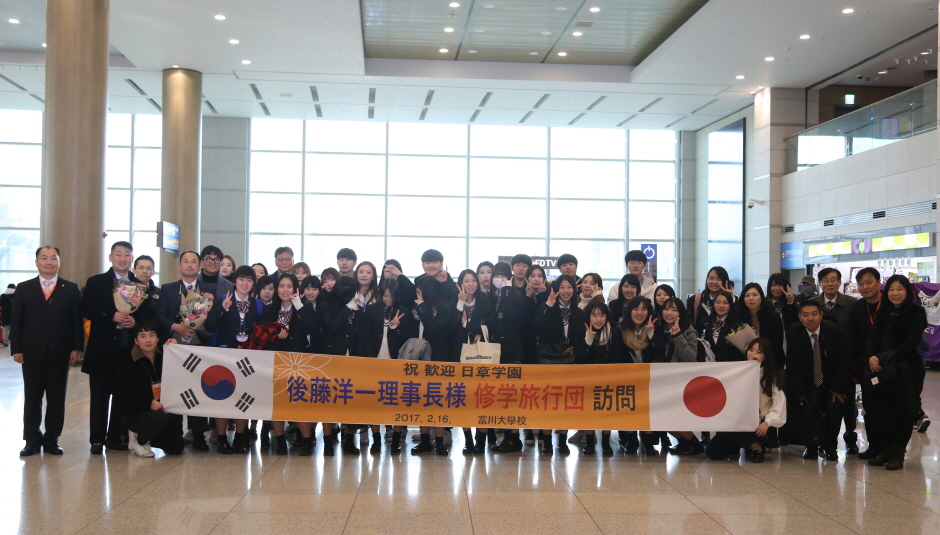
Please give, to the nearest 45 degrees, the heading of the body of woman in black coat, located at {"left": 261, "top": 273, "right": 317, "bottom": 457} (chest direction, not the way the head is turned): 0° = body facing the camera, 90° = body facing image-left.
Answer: approximately 0°

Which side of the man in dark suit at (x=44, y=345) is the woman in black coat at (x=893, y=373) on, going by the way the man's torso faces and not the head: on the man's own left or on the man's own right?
on the man's own left

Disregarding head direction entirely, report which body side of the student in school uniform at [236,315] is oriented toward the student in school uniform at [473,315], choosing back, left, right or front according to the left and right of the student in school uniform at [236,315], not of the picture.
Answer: left

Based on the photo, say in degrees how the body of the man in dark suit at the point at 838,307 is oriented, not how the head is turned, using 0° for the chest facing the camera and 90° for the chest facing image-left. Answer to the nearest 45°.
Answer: approximately 0°

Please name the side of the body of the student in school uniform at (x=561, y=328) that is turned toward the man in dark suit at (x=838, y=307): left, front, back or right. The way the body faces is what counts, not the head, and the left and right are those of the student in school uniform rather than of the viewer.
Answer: left

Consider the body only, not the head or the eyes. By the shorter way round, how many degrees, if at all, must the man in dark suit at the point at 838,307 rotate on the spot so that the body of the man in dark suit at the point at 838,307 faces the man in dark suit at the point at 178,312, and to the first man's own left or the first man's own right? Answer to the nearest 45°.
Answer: approximately 45° to the first man's own right

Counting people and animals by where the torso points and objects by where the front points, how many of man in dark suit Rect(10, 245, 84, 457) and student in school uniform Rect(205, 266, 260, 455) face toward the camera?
2
